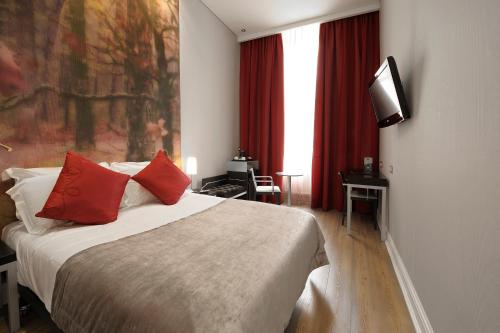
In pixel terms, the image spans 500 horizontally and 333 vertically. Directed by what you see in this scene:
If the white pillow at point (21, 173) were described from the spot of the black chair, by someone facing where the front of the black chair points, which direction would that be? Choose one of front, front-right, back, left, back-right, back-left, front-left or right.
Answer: back-right

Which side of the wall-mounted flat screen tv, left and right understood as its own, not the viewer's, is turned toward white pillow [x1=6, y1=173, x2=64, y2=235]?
front

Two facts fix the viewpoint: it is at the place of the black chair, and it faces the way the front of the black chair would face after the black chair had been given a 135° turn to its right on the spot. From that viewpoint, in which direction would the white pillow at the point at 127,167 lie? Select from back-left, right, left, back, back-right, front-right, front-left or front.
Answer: front

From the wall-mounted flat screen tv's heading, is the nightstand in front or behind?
in front

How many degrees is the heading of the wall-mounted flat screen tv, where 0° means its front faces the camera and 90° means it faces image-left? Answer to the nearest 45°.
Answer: approximately 45°

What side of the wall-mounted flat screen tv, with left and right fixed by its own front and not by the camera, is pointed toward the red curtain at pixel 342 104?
right

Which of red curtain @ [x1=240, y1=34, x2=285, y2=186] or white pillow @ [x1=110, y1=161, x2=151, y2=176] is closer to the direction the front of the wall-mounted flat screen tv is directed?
the white pillow

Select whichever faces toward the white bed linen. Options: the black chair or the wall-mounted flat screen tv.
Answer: the wall-mounted flat screen tv

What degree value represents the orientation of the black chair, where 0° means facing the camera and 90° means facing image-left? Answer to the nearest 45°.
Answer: approximately 270°

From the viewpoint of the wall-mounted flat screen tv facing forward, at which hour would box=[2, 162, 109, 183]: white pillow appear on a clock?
The white pillow is roughly at 12 o'clock from the wall-mounted flat screen tv.

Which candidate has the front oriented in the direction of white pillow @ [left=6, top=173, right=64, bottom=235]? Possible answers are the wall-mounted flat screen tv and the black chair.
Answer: the wall-mounted flat screen tv

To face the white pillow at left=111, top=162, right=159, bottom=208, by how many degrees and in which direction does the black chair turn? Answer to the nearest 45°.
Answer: approximately 135° to its right

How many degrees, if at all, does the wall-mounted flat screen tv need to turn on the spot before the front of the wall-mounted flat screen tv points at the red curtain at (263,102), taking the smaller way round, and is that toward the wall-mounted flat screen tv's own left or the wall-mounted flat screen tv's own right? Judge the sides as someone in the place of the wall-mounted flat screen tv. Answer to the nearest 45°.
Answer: approximately 90° to the wall-mounted flat screen tv's own right

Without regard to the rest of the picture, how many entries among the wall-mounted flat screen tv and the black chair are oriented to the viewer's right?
1

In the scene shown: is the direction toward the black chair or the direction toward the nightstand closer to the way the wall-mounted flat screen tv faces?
the nightstand
